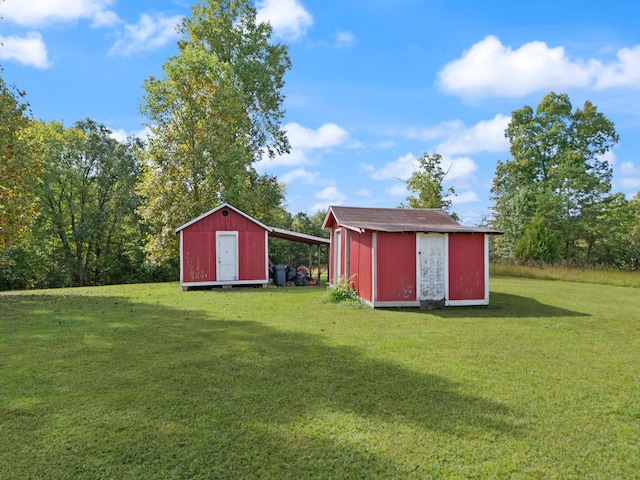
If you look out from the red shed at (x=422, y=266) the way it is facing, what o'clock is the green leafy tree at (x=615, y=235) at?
The green leafy tree is roughly at 7 o'clock from the red shed.

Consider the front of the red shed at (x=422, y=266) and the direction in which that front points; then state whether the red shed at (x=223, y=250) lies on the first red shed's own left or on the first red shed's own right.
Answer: on the first red shed's own right

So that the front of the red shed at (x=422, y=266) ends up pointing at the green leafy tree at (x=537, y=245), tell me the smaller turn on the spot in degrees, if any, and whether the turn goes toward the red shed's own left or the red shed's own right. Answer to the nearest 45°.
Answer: approximately 180°

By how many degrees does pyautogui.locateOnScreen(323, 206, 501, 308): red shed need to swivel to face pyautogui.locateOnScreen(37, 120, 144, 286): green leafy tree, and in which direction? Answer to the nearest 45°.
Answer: approximately 135° to its right

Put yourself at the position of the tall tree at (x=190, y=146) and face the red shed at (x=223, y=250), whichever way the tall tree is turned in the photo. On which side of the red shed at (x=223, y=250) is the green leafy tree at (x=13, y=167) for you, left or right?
right

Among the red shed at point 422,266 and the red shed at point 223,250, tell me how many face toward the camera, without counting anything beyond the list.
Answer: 2

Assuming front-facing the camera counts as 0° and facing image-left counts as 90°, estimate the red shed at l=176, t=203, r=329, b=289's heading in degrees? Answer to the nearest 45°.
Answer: approximately 0°

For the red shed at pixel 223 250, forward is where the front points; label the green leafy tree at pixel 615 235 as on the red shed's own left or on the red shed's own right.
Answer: on the red shed's own left
